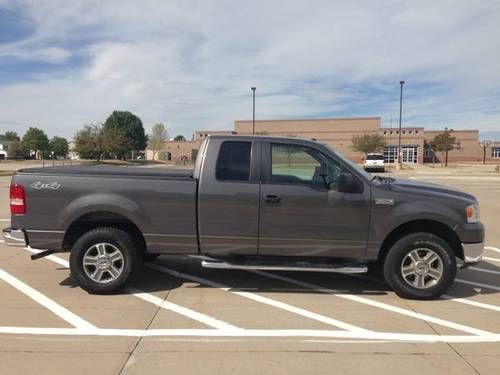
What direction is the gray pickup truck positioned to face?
to the viewer's right
